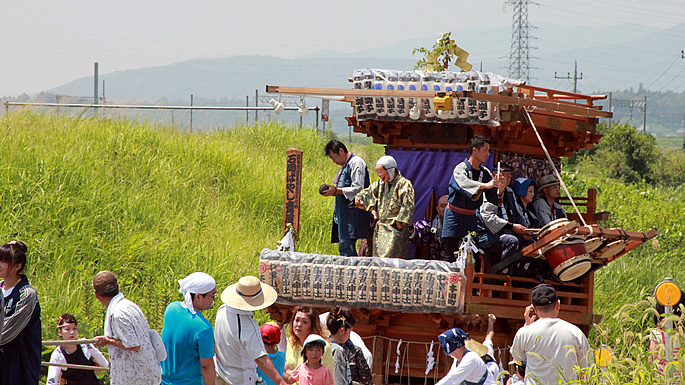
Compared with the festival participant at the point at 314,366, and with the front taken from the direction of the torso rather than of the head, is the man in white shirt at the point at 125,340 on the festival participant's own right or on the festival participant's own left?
on the festival participant's own right

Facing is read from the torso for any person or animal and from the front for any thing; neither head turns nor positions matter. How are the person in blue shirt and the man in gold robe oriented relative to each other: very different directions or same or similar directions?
very different directions

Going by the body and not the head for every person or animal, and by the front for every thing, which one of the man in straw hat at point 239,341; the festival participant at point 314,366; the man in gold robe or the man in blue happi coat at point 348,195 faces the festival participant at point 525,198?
the man in straw hat

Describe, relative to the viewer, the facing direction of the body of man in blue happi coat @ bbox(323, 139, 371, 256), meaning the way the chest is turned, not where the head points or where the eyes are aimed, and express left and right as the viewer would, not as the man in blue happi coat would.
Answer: facing to the left of the viewer

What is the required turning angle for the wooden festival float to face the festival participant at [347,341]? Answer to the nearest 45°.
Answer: approximately 45° to its left

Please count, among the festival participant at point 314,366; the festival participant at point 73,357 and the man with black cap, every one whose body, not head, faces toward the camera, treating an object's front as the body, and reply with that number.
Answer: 2

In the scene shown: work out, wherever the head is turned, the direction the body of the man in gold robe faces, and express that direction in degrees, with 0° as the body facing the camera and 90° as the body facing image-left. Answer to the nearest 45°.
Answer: approximately 45°

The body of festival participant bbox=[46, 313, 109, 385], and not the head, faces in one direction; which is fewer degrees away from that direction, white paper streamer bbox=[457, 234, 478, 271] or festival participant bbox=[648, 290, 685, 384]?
the festival participant

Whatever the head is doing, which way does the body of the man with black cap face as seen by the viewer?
away from the camera
